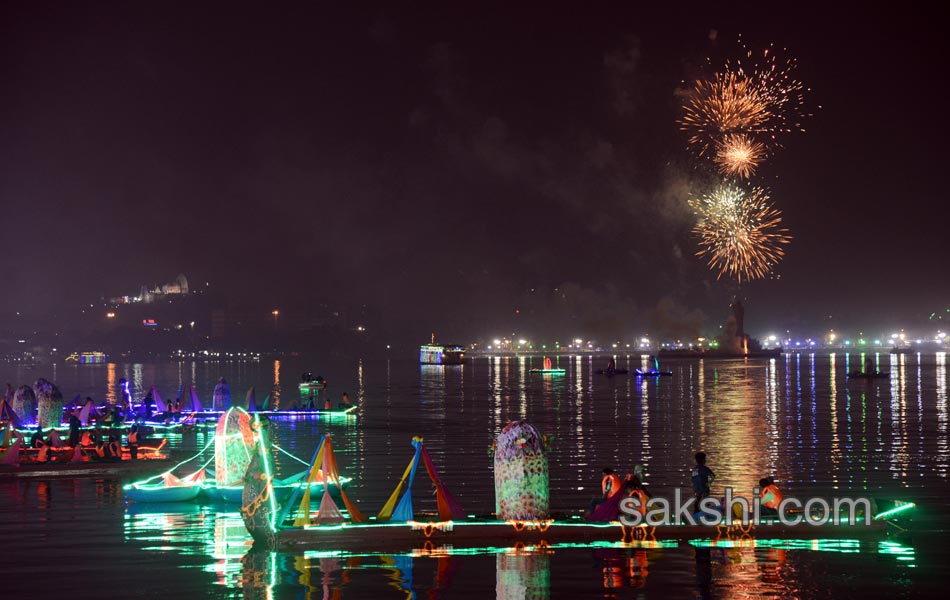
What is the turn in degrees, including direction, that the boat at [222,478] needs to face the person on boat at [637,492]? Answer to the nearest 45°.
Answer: approximately 135° to its left

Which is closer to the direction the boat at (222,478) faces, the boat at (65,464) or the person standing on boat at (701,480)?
the boat

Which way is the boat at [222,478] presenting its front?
to the viewer's left

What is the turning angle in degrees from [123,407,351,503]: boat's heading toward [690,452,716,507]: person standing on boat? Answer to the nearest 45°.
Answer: approximately 135° to its left

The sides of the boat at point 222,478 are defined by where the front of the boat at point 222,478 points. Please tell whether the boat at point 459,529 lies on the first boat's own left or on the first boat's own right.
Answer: on the first boat's own left
